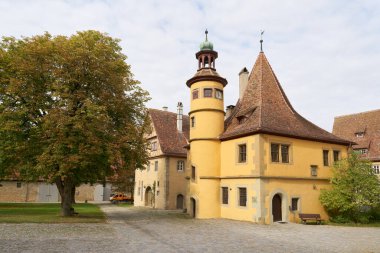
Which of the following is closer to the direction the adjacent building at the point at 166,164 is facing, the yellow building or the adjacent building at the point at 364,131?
the yellow building

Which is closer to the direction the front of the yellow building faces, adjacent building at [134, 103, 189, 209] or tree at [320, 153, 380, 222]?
the tree

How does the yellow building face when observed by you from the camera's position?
facing the viewer and to the right of the viewer

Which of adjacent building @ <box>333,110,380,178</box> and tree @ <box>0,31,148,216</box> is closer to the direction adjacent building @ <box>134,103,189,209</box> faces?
the tree

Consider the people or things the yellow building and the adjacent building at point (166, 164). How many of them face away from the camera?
0

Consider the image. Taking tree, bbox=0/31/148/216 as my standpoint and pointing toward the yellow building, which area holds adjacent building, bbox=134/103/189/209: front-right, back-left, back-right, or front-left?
front-left

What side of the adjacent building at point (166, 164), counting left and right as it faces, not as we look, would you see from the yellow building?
left

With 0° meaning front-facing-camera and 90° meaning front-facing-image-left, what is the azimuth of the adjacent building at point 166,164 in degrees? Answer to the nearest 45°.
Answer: approximately 45°

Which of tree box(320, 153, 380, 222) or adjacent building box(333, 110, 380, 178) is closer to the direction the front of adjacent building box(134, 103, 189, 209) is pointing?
the tree

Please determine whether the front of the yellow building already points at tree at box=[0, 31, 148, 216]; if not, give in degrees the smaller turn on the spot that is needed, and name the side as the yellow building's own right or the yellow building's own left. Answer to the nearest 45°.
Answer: approximately 90° to the yellow building's own right

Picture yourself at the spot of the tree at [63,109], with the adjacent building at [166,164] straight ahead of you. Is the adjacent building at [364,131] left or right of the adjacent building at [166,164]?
right

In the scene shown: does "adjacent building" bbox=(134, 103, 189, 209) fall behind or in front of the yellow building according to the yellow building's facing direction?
behind

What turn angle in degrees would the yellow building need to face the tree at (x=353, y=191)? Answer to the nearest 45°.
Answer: approximately 45° to its left

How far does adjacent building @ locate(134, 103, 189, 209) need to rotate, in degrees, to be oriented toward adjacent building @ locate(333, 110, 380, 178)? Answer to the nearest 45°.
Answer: approximately 135° to its left

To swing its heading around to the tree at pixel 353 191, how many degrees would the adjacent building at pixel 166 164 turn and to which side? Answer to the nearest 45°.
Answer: approximately 90° to its left
